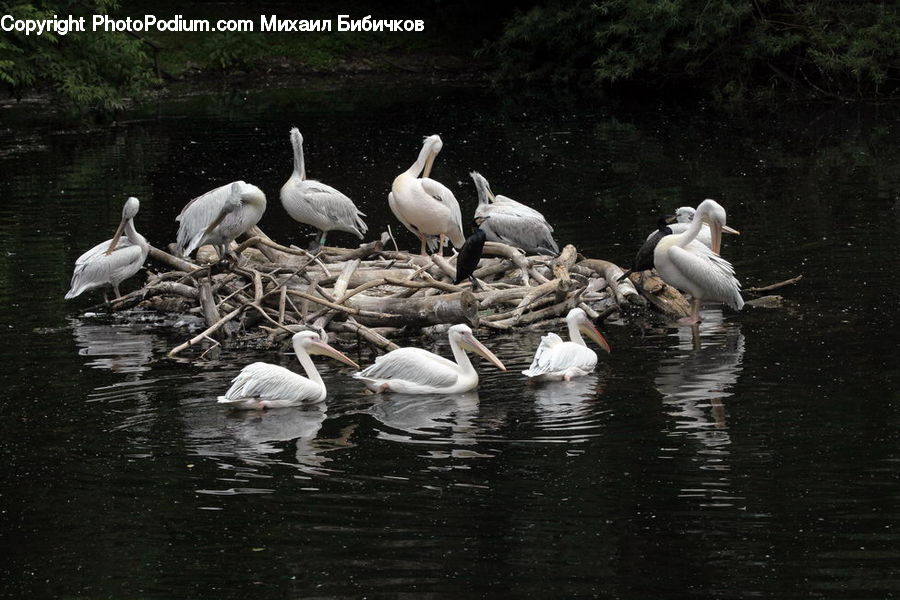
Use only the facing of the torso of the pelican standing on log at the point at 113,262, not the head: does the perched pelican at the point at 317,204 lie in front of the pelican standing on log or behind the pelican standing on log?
in front

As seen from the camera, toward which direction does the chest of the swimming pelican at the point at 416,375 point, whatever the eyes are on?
to the viewer's right

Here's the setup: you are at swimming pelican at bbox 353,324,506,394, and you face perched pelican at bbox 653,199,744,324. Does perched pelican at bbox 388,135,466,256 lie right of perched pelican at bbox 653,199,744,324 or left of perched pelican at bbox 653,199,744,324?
left

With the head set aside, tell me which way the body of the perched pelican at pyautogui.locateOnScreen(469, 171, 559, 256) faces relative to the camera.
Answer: to the viewer's left

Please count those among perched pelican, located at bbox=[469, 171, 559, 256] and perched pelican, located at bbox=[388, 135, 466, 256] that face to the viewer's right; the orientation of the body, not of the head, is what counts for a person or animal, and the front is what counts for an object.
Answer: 0

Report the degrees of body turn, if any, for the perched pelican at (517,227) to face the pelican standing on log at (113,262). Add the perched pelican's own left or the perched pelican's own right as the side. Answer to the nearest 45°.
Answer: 0° — it already faces it

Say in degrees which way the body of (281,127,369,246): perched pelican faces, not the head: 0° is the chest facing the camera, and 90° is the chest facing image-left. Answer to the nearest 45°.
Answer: approximately 90°

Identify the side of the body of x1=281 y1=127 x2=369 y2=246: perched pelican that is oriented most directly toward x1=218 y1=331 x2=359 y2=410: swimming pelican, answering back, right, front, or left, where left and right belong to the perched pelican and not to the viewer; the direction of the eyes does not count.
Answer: left

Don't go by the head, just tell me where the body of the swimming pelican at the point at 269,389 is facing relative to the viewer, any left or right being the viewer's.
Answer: facing to the right of the viewer

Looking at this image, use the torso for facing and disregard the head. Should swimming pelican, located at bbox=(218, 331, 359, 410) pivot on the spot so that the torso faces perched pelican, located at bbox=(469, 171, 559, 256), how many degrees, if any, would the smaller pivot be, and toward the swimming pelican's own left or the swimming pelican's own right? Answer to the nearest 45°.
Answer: approximately 45° to the swimming pelican's own left

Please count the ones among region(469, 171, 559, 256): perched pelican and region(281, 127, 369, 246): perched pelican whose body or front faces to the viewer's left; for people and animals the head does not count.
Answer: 2

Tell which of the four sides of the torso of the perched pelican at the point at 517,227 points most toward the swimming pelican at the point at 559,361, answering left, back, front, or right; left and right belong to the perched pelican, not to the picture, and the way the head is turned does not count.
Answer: left

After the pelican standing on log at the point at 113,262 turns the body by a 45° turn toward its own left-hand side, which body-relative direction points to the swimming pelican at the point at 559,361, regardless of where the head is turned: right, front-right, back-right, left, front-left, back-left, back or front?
right
